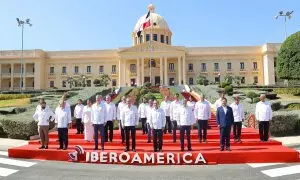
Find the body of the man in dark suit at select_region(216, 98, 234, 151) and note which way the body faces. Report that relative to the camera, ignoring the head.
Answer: toward the camera

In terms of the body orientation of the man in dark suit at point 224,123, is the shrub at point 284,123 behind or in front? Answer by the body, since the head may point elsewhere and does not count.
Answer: behind

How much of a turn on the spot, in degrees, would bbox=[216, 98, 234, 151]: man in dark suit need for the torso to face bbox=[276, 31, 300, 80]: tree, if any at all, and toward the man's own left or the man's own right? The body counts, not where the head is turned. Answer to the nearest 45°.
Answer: approximately 180°

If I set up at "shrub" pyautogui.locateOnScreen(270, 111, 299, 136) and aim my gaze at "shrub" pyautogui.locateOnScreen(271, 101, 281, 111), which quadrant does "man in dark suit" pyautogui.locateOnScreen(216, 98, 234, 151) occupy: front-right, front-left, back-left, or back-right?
back-left

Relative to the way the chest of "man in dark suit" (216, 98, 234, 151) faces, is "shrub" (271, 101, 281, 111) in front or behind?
behind

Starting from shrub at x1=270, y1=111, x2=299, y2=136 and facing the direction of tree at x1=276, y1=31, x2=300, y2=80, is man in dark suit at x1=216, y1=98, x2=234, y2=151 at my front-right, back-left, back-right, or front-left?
back-left
